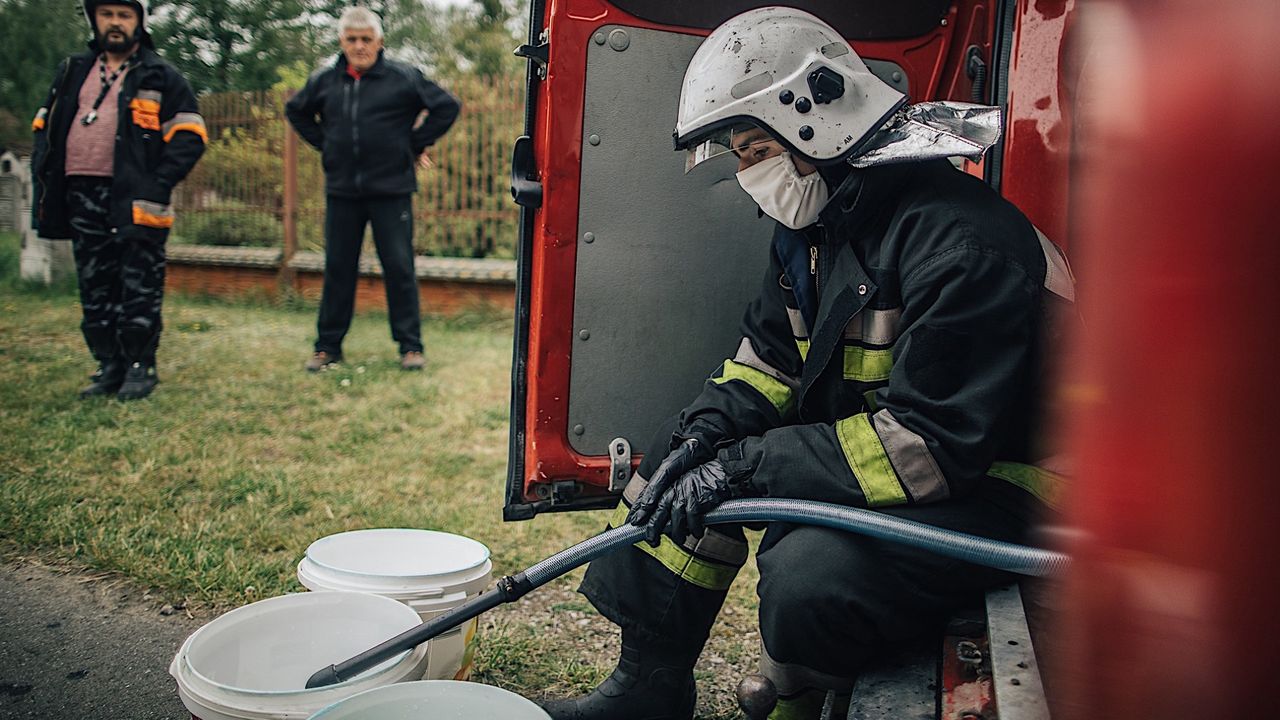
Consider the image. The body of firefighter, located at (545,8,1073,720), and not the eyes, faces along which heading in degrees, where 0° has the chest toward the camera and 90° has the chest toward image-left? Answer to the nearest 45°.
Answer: approximately 45°

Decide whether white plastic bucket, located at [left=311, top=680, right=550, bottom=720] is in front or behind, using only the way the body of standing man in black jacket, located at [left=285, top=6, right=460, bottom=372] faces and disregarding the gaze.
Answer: in front

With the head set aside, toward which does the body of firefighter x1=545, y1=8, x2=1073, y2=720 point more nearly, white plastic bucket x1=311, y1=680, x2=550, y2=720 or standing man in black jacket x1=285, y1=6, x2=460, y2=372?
the white plastic bucket

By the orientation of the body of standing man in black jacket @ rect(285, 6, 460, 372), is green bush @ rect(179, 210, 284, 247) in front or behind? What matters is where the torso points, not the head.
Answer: behind

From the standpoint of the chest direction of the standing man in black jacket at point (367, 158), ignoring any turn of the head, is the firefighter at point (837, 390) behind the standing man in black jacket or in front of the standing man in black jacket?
in front

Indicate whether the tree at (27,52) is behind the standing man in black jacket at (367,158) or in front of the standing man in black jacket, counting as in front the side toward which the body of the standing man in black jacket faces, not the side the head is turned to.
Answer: behind

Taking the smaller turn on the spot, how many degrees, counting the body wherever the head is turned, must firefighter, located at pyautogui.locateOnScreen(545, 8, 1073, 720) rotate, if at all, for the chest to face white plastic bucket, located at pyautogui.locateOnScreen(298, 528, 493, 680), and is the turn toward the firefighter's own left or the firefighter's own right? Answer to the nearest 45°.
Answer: approximately 45° to the firefighter's own right

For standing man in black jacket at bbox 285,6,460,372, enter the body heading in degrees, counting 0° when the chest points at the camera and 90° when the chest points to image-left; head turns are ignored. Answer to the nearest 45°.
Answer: approximately 0°

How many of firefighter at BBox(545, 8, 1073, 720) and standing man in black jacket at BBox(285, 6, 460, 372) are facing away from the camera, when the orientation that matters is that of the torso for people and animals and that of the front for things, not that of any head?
0

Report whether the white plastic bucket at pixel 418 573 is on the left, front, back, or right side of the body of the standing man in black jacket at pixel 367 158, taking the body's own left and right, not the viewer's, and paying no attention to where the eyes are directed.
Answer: front

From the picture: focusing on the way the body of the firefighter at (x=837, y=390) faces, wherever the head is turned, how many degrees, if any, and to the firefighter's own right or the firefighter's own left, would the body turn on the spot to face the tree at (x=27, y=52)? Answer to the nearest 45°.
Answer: approximately 90° to the firefighter's own right

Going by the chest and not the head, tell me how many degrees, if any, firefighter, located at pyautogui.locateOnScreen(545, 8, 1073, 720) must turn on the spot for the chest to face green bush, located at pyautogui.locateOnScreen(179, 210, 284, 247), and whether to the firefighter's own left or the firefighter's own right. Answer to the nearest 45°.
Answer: approximately 90° to the firefighter's own right

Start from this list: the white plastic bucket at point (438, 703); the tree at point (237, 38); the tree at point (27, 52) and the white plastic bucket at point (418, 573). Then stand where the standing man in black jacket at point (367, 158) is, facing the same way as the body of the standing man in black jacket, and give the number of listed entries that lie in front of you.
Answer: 2
